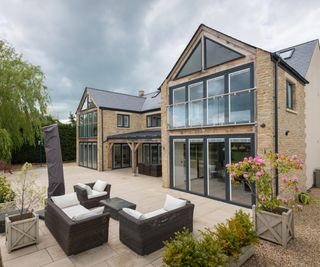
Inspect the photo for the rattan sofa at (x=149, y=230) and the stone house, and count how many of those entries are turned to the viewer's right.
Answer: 0

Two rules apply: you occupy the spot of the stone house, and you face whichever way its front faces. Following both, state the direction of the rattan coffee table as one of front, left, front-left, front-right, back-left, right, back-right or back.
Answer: front

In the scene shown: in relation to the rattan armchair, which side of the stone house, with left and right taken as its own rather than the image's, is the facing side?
front

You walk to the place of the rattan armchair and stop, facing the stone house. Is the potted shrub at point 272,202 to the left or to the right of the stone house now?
right

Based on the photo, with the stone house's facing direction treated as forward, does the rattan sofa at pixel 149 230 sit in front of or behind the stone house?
in front

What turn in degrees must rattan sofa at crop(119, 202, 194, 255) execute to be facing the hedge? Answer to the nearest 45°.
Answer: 0° — it already faces it

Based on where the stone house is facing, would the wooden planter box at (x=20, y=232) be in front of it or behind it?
in front

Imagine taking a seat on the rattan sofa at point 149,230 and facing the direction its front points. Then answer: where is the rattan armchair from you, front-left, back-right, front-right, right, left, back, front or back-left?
front
